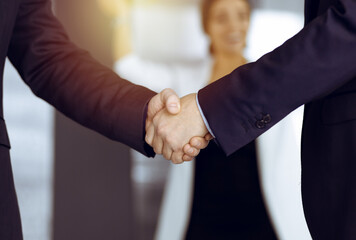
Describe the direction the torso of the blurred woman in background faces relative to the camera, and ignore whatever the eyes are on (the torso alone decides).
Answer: toward the camera
